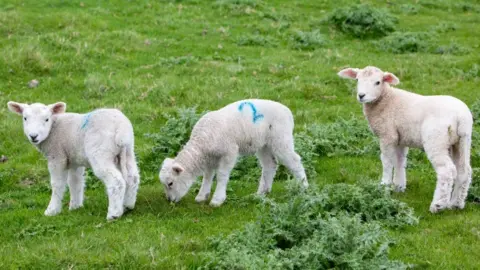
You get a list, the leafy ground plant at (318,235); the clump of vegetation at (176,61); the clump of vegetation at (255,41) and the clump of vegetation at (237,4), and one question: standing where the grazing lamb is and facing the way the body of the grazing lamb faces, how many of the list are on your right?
3

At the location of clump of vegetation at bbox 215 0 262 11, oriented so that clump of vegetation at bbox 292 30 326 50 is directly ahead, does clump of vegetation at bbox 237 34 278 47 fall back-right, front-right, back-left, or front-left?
front-right

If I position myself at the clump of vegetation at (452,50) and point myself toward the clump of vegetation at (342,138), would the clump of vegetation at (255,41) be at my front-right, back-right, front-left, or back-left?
front-right

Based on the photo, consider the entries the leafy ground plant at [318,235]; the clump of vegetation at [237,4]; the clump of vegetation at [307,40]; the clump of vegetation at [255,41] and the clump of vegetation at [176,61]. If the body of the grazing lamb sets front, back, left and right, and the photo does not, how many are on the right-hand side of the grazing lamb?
4

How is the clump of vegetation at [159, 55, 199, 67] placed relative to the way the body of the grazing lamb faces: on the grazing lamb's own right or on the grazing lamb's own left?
on the grazing lamb's own right

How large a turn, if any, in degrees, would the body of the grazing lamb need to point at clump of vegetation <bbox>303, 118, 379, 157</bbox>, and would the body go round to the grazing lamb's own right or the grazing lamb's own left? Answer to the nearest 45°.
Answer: approximately 135° to the grazing lamb's own right

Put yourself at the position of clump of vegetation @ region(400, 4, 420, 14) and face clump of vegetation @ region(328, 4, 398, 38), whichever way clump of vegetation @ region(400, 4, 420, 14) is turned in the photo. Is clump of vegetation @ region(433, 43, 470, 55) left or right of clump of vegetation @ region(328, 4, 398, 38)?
left

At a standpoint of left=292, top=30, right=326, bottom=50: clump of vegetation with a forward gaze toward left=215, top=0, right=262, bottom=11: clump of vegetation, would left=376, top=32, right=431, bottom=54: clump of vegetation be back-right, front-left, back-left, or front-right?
back-right

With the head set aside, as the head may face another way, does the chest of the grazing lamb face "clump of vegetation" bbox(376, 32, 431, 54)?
no

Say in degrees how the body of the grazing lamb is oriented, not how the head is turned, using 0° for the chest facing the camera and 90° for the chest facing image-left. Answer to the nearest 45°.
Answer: approximately 90°

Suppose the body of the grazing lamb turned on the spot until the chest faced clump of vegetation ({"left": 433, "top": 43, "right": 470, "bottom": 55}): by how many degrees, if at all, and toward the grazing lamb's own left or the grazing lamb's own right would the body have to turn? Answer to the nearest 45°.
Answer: approximately 135° to the grazing lamb's own right

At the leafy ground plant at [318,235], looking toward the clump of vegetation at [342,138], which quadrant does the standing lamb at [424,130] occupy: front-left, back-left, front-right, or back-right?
front-right
